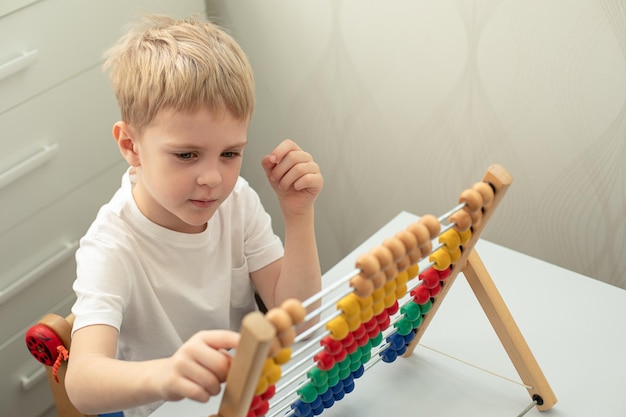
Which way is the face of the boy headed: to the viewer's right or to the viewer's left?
to the viewer's right

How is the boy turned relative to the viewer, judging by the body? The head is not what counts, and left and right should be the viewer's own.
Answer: facing the viewer and to the right of the viewer
